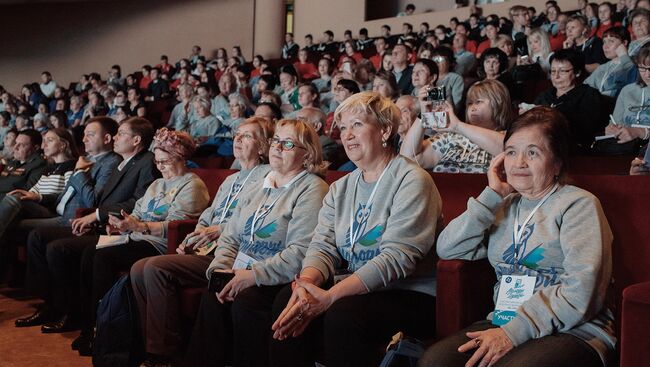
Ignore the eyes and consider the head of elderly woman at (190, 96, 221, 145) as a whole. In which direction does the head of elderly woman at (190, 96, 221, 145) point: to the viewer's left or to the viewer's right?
to the viewer's left

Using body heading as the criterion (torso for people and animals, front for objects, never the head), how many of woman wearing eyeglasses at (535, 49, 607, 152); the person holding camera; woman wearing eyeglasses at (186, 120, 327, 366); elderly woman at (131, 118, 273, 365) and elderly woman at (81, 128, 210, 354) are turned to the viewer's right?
0

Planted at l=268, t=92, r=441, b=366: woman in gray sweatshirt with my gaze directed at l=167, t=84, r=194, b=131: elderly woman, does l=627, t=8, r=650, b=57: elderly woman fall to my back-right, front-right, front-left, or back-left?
front-right

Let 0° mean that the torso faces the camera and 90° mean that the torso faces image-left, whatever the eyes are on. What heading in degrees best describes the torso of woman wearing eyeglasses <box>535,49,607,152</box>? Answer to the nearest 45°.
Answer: approximately 45°

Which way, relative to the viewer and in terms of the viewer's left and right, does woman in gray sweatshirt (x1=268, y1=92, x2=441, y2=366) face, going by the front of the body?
facing the viewer and to the left of the viewer

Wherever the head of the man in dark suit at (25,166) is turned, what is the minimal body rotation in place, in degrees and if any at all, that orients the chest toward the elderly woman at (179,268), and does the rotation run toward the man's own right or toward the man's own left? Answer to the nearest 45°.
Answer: approximately 45° to the man's own left

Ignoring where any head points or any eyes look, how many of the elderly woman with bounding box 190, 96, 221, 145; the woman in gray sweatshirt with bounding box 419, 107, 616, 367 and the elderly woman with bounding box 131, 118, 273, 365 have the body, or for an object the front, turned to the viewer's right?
0

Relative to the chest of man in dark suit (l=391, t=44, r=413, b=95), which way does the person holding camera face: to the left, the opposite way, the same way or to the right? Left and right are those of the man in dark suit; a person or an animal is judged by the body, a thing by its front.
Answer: the same way

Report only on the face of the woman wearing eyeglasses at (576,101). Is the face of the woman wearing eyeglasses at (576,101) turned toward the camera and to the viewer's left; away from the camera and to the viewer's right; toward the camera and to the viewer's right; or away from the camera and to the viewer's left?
toward the camera and to the viewer's left

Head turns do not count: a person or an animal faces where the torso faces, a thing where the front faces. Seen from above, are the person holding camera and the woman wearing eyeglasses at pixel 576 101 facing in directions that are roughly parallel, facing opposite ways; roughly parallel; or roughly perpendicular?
roughly parallel

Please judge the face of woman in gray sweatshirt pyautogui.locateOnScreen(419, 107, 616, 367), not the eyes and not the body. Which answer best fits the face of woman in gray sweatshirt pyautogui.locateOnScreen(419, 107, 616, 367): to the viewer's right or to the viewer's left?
to the viewer's left

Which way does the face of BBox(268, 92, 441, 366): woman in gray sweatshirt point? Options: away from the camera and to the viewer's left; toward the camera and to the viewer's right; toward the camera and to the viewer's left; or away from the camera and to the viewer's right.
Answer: toward the camera and to the viewer's left

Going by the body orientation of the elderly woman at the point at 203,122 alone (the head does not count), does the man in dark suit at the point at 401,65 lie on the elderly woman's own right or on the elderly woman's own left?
on the elderly woman's own left

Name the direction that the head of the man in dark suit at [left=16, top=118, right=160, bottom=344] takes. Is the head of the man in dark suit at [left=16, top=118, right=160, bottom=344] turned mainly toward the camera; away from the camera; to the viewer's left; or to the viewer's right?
to the viewer's left

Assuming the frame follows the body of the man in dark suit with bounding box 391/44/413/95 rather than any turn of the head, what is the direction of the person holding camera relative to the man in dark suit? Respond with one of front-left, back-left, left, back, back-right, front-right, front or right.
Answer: front-left

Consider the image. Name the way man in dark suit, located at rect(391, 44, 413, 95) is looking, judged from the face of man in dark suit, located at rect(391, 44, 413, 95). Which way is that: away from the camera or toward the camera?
toward the camera
